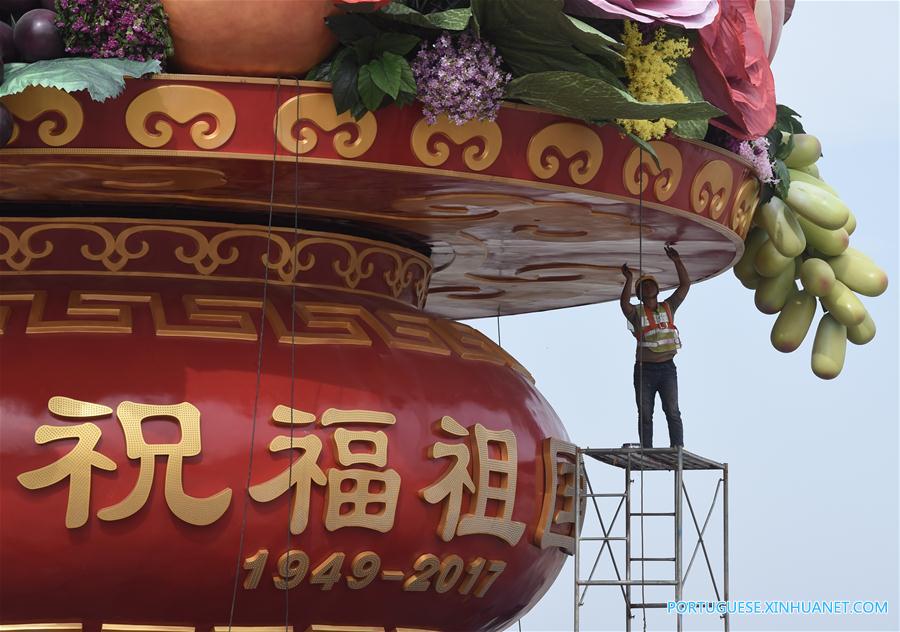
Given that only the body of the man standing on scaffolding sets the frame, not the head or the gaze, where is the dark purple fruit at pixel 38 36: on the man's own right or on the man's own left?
on the man's own right

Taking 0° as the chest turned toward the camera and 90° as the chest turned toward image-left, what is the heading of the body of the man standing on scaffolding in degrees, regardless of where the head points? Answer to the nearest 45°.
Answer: approximately 0°

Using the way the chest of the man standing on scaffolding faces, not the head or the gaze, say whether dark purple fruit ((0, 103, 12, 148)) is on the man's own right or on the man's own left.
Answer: on the man's own right
